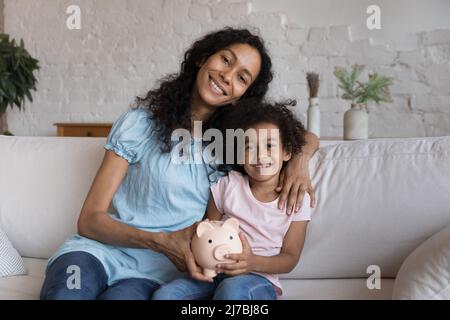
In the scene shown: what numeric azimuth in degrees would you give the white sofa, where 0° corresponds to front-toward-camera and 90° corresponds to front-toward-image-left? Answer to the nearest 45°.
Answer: approximately 0°

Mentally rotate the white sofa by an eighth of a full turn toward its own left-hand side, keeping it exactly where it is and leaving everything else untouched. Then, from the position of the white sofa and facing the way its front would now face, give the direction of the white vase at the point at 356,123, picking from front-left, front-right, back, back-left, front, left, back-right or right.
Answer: back-left

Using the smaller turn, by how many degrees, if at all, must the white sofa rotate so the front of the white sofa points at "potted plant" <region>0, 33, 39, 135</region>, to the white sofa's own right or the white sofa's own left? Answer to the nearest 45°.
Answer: approximately 135° to the white sofa's own right

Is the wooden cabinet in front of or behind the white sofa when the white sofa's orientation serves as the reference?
behind

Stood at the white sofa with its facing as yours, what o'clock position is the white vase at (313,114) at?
The white vase is roughly at 6 o'clock from the white sofa.
